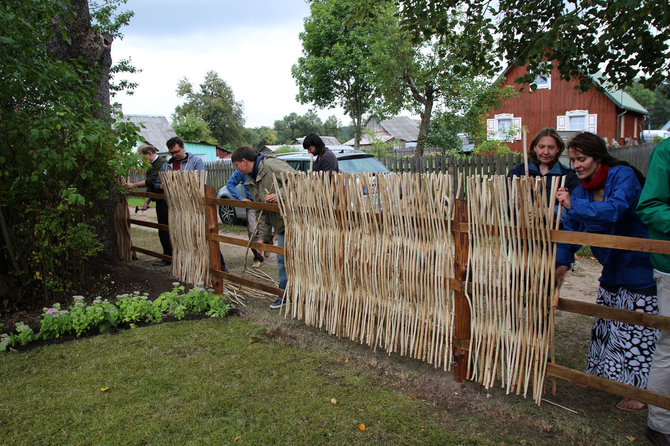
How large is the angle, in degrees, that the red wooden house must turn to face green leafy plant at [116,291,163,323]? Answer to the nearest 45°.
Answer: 0° — it already faces it

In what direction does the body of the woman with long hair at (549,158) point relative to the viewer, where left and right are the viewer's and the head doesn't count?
facing the viewer

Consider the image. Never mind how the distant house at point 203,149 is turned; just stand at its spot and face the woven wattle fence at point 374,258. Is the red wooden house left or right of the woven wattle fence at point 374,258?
left

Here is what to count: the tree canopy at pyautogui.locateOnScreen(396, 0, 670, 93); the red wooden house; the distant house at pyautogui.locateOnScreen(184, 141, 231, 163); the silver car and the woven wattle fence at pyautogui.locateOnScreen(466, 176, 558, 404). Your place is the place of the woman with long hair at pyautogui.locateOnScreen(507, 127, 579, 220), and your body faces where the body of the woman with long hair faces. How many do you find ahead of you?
1

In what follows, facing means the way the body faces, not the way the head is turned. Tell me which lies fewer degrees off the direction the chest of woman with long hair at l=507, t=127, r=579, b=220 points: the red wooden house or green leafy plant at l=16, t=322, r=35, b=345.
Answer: the green leafy plant

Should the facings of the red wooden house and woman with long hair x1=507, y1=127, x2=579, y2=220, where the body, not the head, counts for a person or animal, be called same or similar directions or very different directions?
same or similar directions

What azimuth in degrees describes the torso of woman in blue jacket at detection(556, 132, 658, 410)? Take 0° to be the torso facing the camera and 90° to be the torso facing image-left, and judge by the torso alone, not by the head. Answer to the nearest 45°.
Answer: approximately 45°

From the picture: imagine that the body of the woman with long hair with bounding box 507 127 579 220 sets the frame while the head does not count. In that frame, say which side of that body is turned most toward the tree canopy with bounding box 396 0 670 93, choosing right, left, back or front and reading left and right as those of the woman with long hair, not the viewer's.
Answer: back

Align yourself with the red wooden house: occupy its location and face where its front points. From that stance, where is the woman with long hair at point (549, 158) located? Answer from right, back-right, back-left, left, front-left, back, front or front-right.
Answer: front

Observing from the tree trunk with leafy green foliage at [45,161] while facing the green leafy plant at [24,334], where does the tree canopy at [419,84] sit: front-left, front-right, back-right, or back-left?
back-left

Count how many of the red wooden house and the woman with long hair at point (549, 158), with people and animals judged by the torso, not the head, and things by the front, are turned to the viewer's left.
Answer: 0

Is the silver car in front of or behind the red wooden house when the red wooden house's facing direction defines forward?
in front

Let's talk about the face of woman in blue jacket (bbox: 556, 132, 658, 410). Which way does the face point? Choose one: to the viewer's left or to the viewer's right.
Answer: to the viewer's left

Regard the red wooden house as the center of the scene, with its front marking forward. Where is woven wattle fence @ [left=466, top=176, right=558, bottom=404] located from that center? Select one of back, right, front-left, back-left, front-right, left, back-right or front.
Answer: front

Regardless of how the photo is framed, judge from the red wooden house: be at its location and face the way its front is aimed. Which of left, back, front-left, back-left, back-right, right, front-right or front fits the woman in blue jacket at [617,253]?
front

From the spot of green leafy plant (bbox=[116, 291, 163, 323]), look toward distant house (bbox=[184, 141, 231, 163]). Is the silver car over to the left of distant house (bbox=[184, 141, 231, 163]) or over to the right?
right
